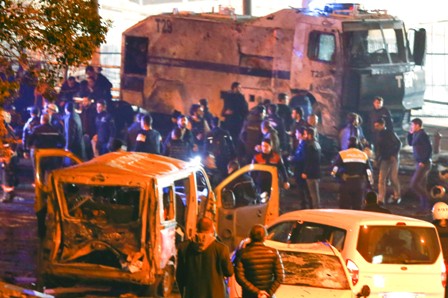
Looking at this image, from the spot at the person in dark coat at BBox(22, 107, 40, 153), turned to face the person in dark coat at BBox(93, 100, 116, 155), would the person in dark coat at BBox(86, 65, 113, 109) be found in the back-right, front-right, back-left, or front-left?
front-left

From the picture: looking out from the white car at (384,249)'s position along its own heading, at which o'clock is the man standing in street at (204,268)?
The man standing in street is roughly at 9 o'clock from the white car.

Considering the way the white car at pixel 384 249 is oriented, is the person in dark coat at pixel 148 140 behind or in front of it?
in front

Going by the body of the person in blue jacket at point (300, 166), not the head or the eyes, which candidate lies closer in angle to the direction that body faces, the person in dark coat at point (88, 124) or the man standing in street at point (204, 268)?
the person in dark coat

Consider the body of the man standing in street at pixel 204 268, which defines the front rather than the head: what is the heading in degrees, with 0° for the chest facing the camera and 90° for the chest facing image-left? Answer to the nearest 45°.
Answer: approximately 180°

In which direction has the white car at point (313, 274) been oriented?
toward the camera

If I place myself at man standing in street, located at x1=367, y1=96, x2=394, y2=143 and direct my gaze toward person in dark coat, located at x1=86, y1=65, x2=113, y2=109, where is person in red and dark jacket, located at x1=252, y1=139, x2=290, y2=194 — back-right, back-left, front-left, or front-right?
front-left

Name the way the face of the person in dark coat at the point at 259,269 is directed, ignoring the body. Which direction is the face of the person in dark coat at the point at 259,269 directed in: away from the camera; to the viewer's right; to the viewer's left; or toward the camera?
away from the camera

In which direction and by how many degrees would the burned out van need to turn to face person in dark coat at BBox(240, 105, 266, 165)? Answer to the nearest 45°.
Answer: approximately 45° to its left
